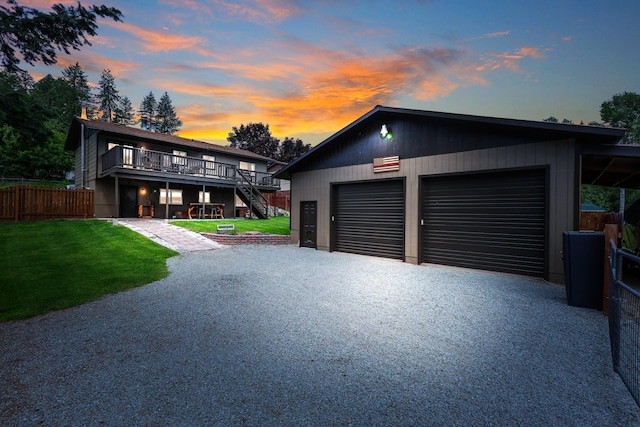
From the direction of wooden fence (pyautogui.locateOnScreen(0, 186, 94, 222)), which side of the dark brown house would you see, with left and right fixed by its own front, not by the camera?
right

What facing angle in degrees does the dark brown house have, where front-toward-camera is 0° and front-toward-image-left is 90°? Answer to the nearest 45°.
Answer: approximately 315°

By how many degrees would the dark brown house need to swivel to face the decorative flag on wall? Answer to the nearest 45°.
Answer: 0° — it already faces it
